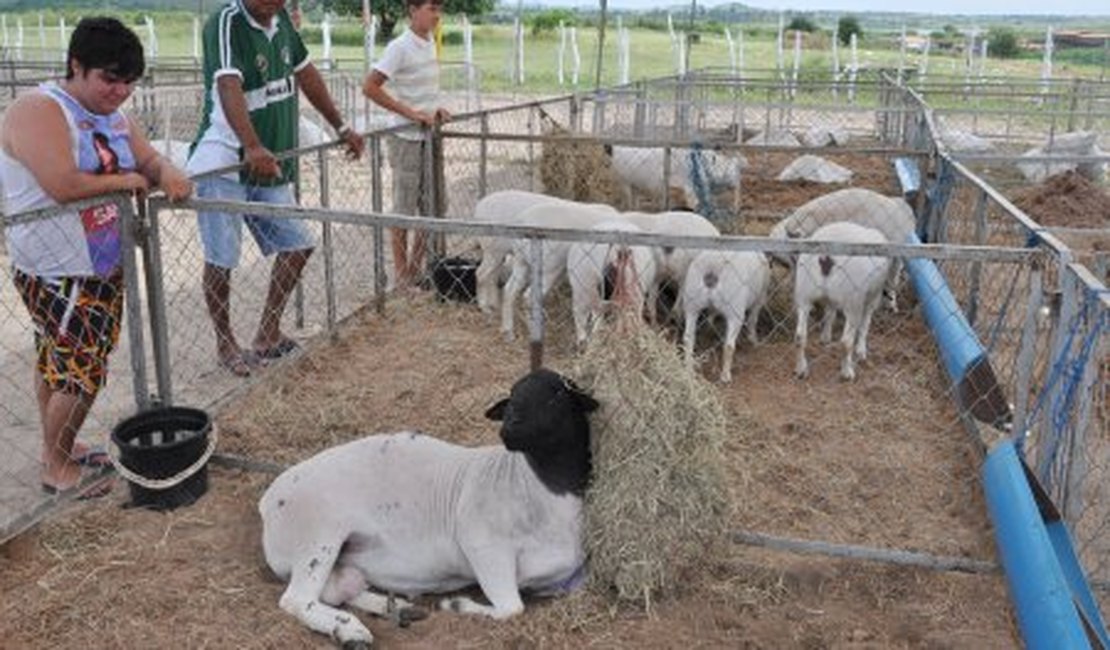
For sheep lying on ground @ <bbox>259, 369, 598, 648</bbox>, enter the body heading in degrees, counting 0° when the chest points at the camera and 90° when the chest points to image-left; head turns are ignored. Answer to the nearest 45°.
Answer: approximately 270°

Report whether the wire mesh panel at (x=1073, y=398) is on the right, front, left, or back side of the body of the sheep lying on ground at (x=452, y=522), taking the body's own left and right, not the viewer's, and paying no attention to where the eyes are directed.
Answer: front

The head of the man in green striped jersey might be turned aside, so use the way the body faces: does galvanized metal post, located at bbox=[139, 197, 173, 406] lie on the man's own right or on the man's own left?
on the man's own right

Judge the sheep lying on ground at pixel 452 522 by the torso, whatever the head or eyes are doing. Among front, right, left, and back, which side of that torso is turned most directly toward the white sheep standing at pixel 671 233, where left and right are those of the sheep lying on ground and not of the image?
left

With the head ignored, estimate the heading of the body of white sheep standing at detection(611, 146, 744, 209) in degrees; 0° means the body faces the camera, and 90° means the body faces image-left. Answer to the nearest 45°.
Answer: approximately 270°

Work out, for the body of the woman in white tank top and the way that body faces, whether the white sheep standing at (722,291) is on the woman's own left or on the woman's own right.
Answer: on the woman's own left

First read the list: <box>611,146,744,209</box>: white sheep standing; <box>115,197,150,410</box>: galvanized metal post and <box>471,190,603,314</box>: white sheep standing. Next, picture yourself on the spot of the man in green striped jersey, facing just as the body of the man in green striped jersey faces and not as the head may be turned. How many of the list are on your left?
2

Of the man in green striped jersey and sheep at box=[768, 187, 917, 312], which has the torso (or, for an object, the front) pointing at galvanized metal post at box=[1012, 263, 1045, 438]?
the man in green striped jersey

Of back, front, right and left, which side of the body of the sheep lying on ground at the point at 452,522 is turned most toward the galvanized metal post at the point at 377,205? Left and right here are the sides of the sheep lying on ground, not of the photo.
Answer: left

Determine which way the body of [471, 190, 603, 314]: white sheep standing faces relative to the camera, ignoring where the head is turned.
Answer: to the viewer's right

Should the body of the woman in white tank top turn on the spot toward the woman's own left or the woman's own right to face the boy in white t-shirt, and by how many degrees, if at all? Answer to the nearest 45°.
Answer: approximately 90° to the woman's own left

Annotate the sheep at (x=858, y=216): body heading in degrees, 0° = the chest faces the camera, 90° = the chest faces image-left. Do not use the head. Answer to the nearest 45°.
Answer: approximately 90°
